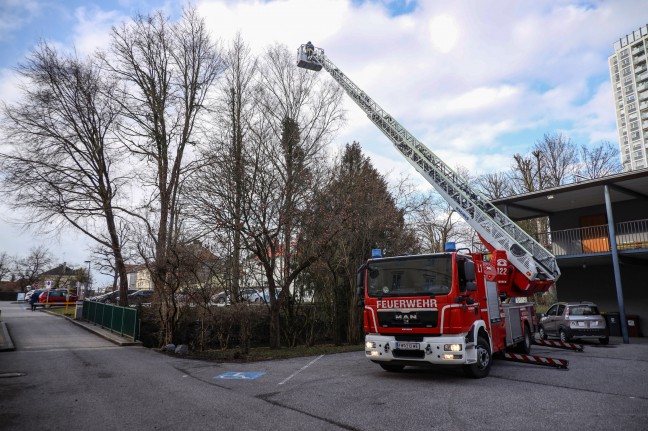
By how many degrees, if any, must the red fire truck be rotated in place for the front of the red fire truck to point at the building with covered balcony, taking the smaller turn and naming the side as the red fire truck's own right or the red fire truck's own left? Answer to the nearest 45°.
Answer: approximately 180°

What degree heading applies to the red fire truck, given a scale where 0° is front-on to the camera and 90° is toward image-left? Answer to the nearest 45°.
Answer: approximately 45°

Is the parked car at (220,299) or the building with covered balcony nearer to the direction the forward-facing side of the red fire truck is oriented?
the parked car

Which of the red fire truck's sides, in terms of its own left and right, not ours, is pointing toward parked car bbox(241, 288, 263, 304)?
right
